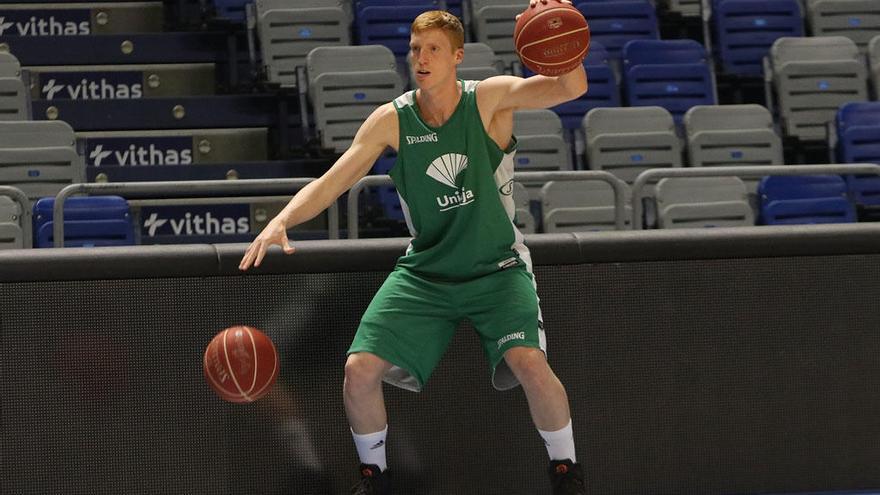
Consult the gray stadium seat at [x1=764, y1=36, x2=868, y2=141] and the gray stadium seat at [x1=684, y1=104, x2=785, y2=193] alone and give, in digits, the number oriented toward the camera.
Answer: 2

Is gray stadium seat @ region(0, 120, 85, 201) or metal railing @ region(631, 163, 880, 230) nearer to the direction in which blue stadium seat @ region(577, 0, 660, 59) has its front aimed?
the metal railing

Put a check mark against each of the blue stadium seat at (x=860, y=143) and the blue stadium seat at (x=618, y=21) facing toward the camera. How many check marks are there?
2

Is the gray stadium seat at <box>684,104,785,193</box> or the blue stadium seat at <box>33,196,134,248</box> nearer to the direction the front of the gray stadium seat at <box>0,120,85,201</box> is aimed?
the blue stadium seat

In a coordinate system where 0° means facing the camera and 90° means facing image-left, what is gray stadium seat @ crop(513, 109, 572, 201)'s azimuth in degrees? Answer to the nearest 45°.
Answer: approximately 0°

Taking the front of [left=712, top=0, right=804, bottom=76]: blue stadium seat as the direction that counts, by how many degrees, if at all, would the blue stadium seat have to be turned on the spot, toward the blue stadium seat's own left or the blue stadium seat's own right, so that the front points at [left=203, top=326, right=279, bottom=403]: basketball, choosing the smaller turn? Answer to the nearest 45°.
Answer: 0° — it already faces it

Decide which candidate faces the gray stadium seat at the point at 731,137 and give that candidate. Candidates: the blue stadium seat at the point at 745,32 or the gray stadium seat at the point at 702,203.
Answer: the blue stadium seat

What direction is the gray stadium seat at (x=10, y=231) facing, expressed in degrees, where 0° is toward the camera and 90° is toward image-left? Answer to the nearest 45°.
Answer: approximately 0°

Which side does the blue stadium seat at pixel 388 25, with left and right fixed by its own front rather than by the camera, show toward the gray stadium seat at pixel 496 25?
left

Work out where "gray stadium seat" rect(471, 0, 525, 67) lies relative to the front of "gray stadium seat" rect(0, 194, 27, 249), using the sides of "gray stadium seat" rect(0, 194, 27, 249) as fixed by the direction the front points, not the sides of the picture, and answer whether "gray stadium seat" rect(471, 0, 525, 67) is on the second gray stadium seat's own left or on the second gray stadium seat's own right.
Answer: on the second gray stadium seat's own left
